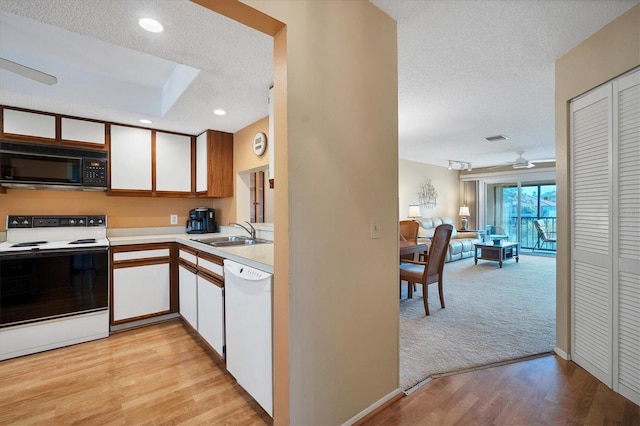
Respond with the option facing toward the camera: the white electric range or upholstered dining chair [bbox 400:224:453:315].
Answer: the white electric range

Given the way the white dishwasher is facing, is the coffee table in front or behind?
behind

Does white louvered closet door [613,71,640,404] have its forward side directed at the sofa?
no

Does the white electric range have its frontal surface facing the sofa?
no

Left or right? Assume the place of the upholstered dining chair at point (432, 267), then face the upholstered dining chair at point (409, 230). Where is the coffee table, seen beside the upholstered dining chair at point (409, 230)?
right

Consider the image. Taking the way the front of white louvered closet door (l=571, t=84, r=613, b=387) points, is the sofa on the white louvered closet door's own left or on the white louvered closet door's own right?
on the white louvered closet door's own right

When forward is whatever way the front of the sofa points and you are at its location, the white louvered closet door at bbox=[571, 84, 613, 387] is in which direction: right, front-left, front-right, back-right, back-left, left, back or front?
front-right

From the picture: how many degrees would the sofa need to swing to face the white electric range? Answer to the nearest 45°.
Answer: approximately 90° to its right

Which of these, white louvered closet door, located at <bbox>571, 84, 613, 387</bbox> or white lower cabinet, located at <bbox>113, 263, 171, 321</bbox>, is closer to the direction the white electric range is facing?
the white louvered closet door

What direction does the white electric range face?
toward the camera

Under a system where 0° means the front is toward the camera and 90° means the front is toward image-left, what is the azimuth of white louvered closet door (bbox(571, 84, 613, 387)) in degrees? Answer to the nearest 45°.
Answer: approximately 45°

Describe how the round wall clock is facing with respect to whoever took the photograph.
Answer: facing the viewer and to the left of the viewer

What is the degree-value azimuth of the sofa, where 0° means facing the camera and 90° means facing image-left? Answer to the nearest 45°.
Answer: approximately 315°
